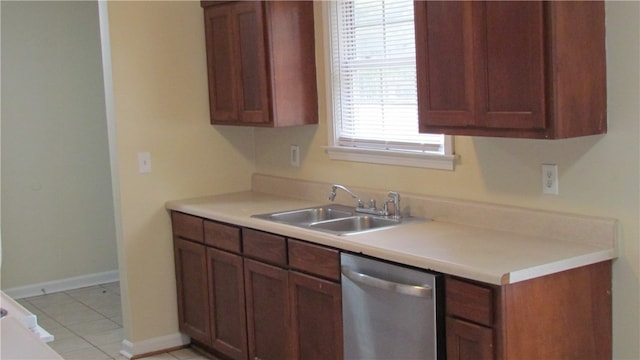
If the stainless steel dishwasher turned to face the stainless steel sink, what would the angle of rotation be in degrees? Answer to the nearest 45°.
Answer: approximately 135° to its right

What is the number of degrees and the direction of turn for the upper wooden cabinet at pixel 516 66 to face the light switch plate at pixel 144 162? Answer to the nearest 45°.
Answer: approximately 90° to its right

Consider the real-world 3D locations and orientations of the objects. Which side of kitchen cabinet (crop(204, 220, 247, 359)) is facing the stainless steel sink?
left

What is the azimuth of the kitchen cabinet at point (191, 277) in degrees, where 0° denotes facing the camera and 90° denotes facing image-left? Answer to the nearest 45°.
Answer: approximately 45°

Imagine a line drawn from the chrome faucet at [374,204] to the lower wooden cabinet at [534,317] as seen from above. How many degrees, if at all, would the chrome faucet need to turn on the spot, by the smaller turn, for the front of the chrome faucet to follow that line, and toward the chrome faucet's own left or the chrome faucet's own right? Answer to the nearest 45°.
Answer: approximately 90° to the chrome faucet's own left

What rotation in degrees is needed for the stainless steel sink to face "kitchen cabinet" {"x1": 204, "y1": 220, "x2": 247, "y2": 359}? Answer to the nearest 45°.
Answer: approximately 45° to its right

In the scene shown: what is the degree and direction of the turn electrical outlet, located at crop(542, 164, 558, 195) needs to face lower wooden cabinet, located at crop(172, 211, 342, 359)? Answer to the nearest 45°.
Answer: approximately 45° to its right

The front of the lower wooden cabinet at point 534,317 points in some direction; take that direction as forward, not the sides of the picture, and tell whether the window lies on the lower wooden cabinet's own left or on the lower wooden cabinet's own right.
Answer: on the lower wooden cabinet's own right
